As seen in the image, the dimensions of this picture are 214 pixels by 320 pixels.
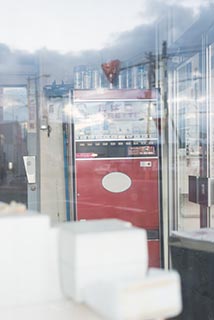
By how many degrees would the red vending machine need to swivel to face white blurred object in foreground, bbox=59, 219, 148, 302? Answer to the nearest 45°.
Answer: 0° — it already faces it

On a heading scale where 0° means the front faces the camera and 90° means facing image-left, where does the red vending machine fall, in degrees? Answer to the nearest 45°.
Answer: approximately 0°

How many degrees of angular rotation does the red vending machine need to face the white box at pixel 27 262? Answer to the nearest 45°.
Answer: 0° — it already faces it

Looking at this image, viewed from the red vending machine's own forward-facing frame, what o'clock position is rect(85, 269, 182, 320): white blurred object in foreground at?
The white blurred object in foreground is roughly at 12 o'clock from the red vending machine.
